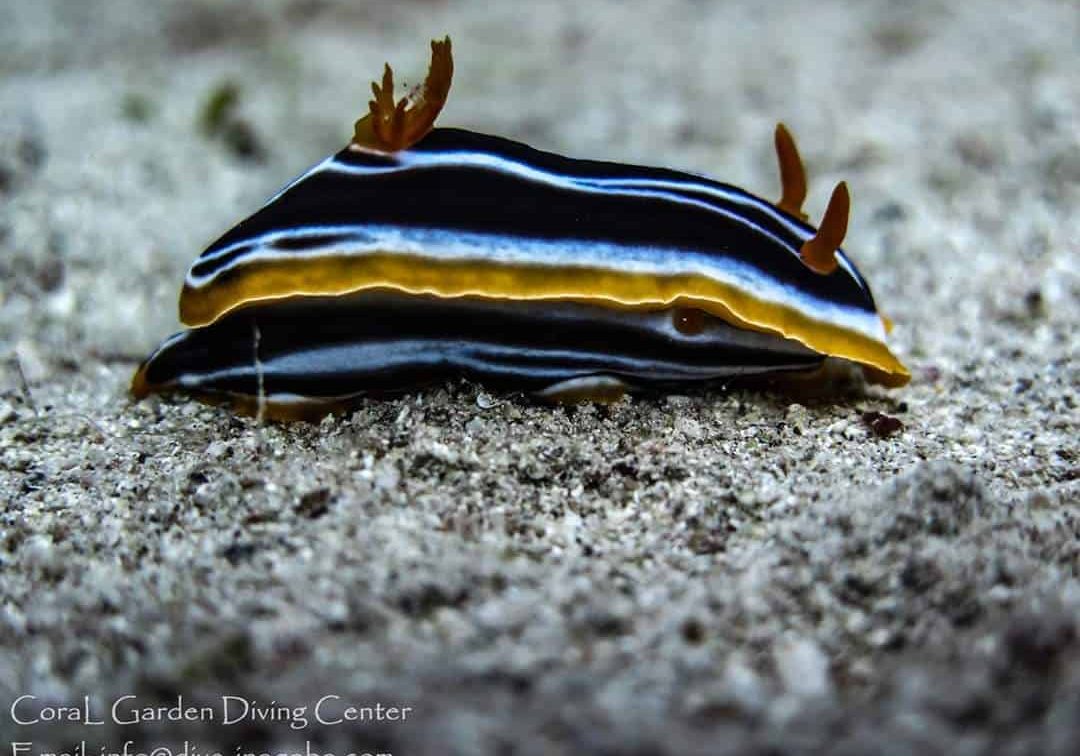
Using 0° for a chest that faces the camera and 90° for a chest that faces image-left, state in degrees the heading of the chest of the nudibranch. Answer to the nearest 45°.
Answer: approximately 270°
